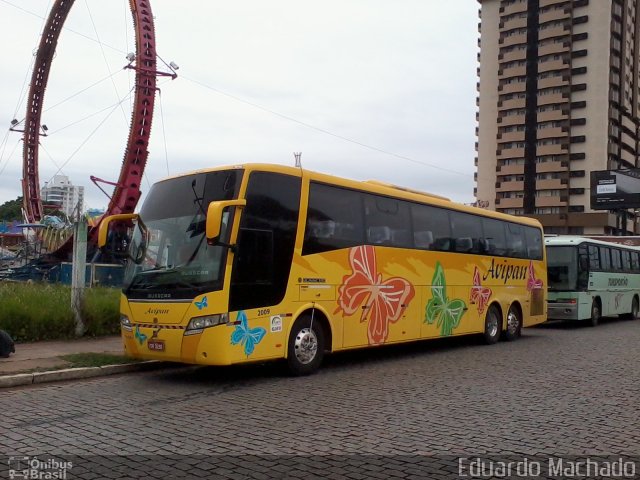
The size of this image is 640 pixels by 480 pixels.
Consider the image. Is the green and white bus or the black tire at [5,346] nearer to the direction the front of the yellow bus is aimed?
the black tire

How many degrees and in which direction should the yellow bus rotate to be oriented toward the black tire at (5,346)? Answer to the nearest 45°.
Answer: approximately 45° to its right

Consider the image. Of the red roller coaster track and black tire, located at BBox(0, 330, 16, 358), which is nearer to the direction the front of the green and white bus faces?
the black tire

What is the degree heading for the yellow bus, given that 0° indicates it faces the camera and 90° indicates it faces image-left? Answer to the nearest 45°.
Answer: approximately 45°

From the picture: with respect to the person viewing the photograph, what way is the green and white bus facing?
facing the viewer and to the left of the viewer

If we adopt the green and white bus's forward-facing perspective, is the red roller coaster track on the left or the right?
on its right

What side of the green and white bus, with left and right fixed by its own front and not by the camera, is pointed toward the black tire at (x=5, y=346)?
front

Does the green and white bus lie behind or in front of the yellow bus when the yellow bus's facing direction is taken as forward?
behind

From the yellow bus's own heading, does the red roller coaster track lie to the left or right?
on its right

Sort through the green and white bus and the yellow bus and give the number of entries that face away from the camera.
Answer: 0

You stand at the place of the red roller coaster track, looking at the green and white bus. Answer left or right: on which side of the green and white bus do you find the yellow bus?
right

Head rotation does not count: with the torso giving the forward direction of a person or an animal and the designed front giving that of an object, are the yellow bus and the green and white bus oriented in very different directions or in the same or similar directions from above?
same or similar directions

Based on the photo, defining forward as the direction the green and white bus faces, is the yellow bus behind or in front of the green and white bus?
in front
